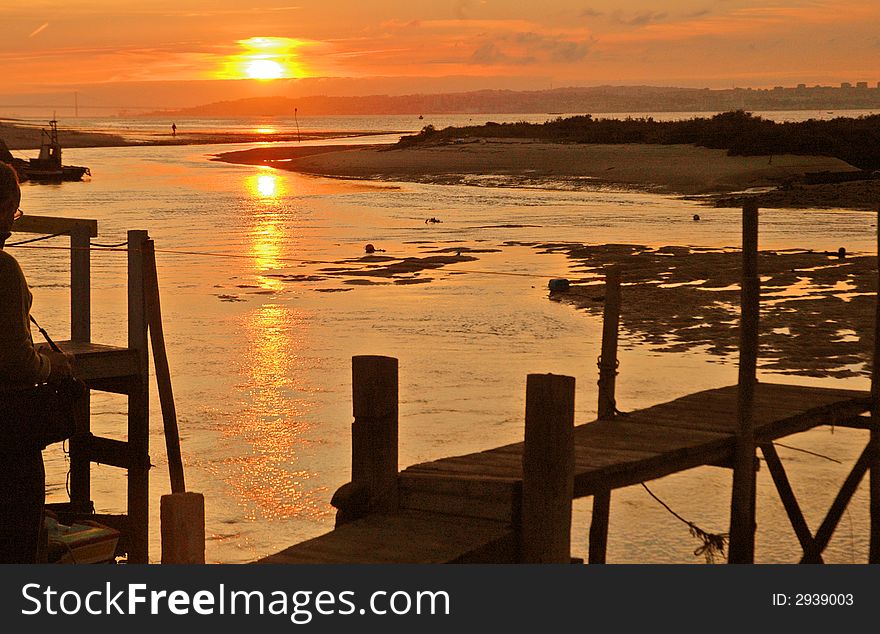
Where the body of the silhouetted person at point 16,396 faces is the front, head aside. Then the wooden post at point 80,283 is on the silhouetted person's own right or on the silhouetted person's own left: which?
on the silhouetted person's own left

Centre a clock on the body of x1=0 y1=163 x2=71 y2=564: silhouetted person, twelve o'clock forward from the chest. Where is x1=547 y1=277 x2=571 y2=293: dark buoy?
The dark buoy is roughly at 10 o'clock from the silhouetted person.

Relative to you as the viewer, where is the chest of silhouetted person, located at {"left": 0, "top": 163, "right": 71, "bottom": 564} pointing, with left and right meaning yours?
facing to the right of the viewer

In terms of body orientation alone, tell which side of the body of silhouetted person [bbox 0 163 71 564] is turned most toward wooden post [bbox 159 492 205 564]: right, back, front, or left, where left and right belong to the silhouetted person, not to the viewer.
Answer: front

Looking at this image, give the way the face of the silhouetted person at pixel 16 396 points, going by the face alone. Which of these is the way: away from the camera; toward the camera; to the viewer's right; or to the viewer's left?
to the viewer's right

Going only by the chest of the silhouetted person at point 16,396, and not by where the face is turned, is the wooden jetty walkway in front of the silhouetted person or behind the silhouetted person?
in front
